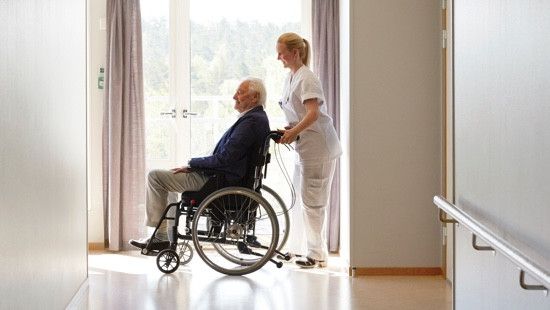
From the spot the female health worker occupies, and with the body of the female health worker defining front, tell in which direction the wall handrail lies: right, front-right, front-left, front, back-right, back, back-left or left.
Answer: left

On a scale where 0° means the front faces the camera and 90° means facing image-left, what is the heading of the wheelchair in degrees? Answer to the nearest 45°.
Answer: approximately 90°

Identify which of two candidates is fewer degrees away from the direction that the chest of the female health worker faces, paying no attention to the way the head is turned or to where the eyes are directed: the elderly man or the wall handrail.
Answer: the elderly man

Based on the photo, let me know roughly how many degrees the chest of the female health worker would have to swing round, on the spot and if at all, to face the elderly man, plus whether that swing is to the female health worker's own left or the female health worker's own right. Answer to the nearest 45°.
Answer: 0° — they already face them

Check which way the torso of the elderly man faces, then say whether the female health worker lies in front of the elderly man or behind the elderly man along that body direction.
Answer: behind

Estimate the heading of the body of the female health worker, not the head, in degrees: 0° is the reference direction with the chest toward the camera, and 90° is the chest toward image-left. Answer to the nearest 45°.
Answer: approximately 90°

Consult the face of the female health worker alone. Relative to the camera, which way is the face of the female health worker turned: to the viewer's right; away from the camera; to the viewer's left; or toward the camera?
to the viewer's left

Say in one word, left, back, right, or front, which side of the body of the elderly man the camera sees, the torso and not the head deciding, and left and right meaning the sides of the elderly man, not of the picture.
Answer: left

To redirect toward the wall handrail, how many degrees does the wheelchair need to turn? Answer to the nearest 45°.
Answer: approximately 90° to its left

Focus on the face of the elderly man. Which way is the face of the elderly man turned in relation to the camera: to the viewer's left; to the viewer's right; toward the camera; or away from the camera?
to the viewer's left
